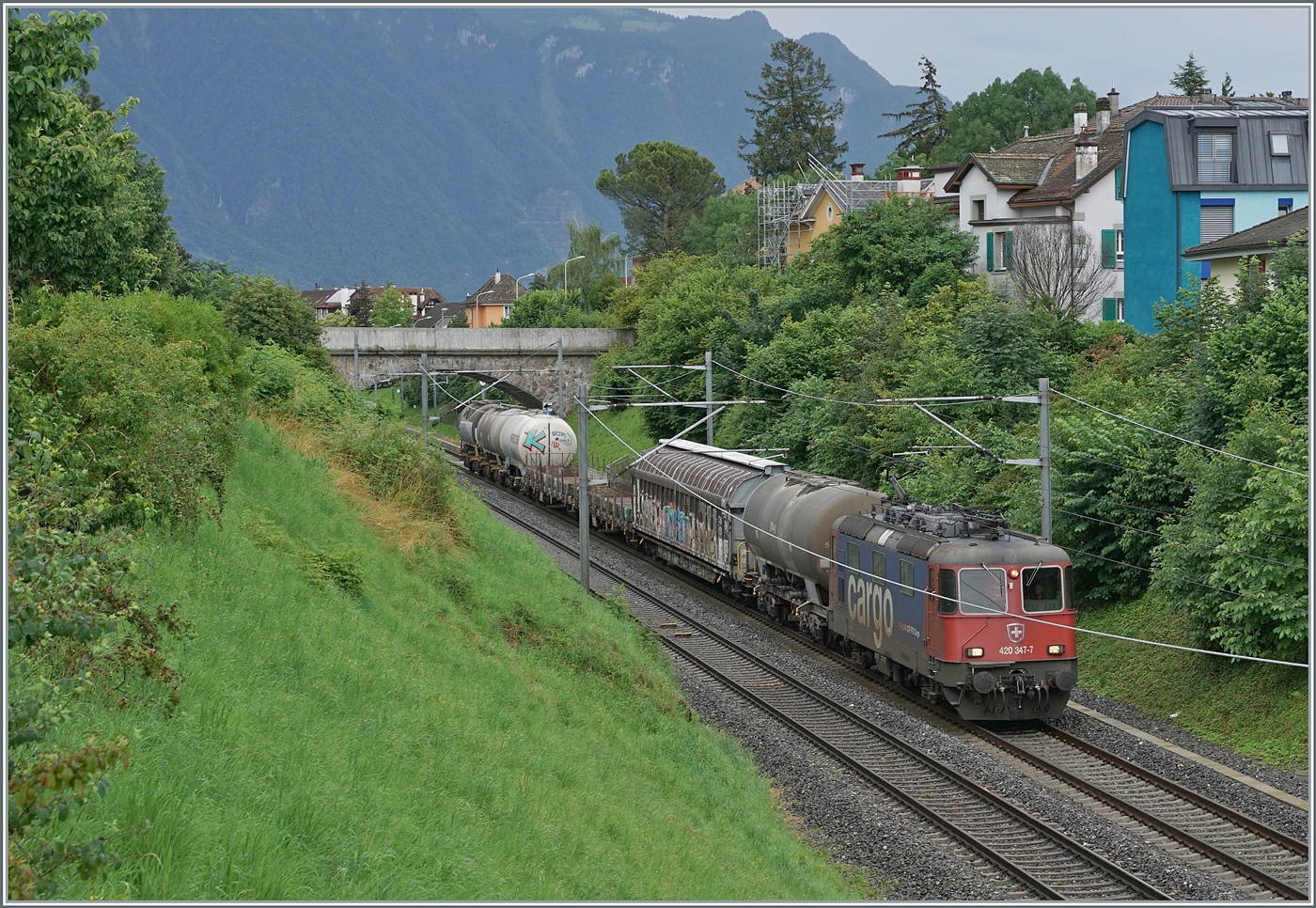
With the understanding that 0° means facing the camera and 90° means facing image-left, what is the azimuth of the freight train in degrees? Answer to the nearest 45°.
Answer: approximately 315°

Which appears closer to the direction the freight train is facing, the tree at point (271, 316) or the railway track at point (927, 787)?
the railway track

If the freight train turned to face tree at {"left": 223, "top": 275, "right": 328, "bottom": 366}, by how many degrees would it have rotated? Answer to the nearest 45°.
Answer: approximately 180°

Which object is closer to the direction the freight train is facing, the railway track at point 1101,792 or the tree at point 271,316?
the railway track

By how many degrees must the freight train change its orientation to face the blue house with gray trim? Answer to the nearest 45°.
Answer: approximately 90° to its left

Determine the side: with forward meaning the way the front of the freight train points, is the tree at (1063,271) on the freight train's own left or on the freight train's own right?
on the freight train's own left
